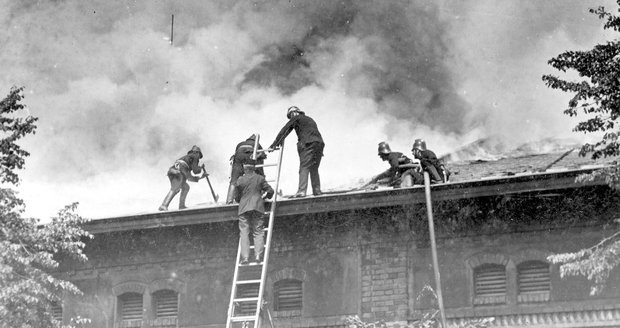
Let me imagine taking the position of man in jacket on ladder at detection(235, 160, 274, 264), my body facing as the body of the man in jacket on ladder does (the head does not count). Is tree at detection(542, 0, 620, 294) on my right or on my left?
on my right

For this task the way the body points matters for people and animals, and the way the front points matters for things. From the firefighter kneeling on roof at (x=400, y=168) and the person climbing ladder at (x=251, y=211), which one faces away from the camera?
the person climbing ladder

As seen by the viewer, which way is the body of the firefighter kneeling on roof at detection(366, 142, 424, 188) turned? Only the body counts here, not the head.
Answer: to the viewer's left

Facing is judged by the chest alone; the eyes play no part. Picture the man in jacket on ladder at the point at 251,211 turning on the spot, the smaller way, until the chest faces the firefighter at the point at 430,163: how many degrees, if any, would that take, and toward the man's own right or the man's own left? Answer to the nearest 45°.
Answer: approximately 90° to the man's own right

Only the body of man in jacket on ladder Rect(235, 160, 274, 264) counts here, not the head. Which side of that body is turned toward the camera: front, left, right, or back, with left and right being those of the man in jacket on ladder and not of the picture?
back
